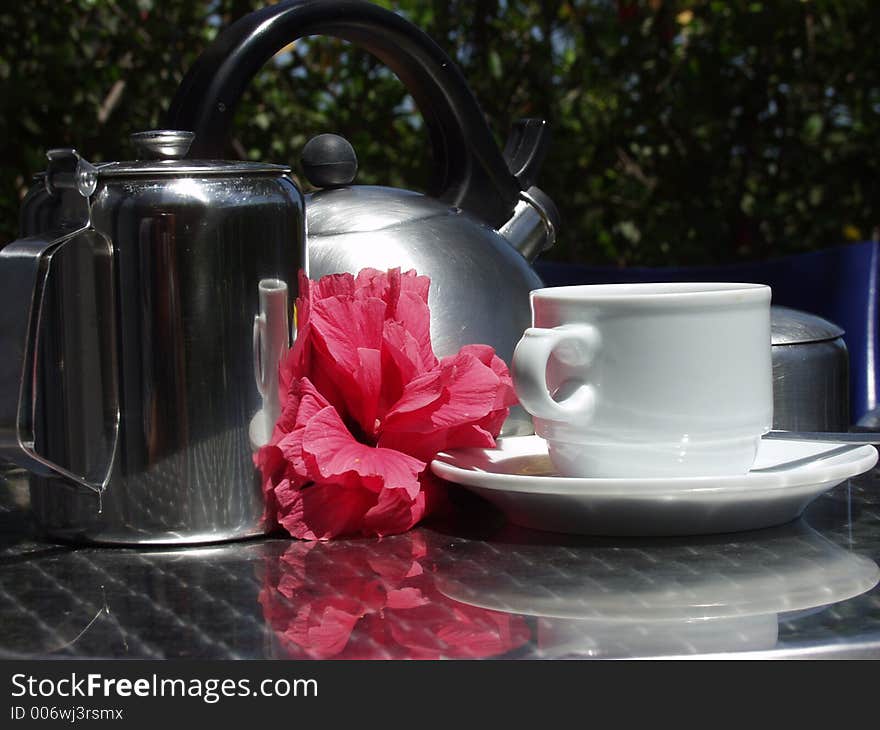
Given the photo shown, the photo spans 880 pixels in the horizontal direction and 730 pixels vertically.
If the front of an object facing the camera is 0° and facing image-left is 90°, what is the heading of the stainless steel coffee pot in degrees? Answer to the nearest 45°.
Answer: approximately 225°

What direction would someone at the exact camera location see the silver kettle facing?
facing to the right of the viewer
